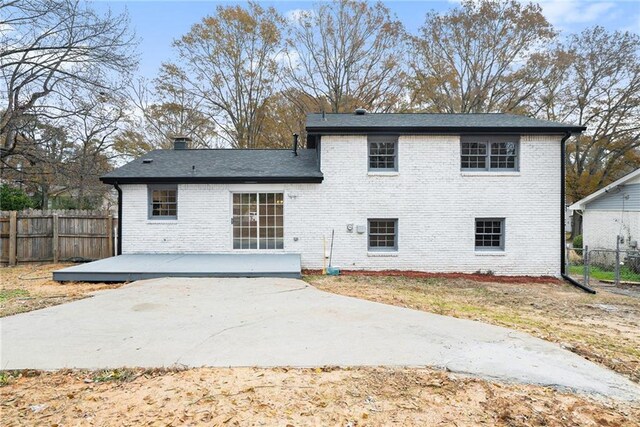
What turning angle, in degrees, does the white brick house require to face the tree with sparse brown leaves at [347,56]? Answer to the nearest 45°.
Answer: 0° — it already faces it

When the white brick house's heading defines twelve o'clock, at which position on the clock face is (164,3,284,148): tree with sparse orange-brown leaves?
The tree with sparse orange-brown leaves is roughly at 11 o'clock from the white brick house.

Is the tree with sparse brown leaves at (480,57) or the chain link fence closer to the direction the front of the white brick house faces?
the tree with sparse brown leaves

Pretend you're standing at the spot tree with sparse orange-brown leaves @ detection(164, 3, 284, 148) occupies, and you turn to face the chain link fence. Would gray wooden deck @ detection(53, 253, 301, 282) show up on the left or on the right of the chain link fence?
right

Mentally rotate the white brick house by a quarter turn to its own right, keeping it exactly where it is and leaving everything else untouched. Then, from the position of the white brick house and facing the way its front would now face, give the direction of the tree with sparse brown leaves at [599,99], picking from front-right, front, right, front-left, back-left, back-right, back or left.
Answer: front-left

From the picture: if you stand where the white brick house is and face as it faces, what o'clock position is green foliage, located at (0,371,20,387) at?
The green foliage is roughly at 7 o'clock from the white brick house.

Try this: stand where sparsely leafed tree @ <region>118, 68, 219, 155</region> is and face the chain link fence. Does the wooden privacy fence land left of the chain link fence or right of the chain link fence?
right

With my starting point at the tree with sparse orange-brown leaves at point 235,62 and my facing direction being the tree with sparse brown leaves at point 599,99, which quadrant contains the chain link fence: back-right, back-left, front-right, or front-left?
front-right

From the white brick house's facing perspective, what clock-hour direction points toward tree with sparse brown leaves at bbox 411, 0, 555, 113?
The tree with sparse brown leaves is roughly at 1 o'clock from the white brick house.

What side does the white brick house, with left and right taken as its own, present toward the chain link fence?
right

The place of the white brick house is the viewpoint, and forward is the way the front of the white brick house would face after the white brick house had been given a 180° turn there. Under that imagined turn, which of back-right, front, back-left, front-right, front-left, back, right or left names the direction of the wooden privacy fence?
right

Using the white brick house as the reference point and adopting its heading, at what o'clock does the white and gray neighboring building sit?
The white and gray neighboring building is roughly at 2 o'clock from the white brick house.

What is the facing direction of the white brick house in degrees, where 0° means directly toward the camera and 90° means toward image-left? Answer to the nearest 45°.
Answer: approximately 180°

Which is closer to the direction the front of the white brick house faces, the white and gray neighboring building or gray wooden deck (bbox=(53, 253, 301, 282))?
the white and gray neighboring building

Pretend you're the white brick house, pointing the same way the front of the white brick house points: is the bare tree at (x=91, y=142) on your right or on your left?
on your left
